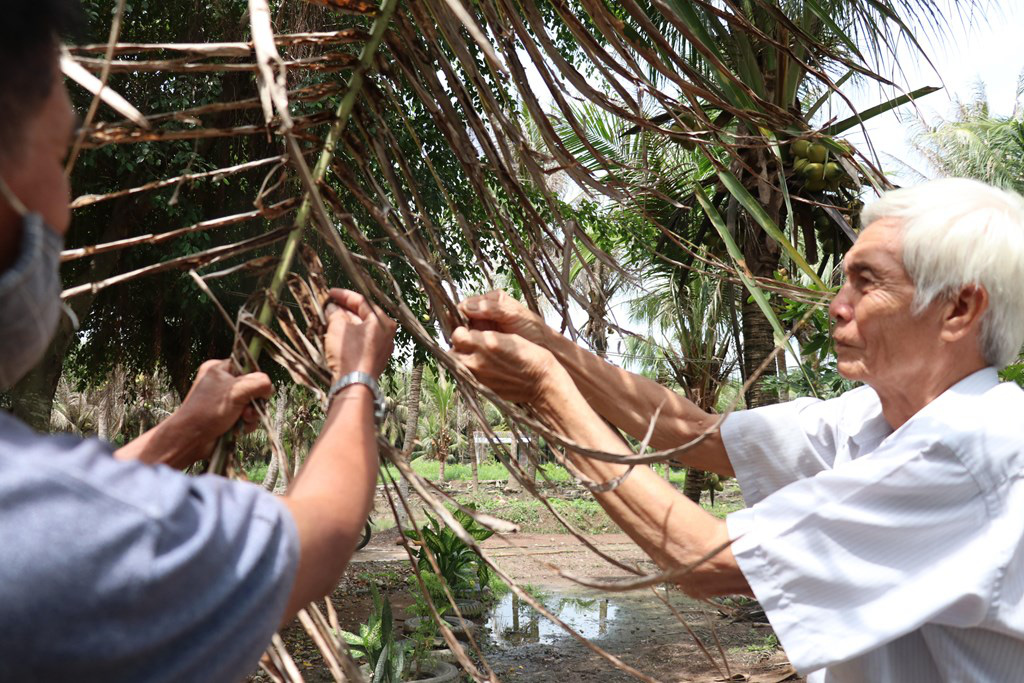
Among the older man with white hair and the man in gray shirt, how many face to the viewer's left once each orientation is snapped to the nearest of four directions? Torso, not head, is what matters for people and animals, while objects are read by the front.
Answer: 1

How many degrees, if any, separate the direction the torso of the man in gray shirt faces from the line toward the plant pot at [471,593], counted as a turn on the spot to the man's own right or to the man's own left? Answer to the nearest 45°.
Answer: approximately 45° to the man's own left

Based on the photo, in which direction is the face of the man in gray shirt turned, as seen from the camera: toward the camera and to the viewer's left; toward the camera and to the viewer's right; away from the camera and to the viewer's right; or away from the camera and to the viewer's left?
away from the camera and to the viewer's right

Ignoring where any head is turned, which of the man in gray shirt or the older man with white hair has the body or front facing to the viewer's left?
the older man with white hair

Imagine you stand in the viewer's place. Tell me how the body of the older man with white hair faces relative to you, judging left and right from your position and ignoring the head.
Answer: facing to the left of the viewer

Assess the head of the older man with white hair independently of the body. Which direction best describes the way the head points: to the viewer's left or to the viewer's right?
to the viewer's left

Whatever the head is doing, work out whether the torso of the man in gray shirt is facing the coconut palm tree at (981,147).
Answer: yes

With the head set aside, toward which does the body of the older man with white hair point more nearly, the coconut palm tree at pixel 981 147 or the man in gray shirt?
the man in gray shirt

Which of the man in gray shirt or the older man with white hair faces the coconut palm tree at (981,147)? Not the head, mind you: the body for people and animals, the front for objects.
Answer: the man in gray shirt

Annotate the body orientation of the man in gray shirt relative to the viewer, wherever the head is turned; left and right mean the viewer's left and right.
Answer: facing away from the viewer and to the right of the viewer

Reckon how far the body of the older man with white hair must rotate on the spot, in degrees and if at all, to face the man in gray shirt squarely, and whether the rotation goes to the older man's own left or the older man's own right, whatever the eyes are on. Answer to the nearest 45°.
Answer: approximately 45° to the older man's own left
